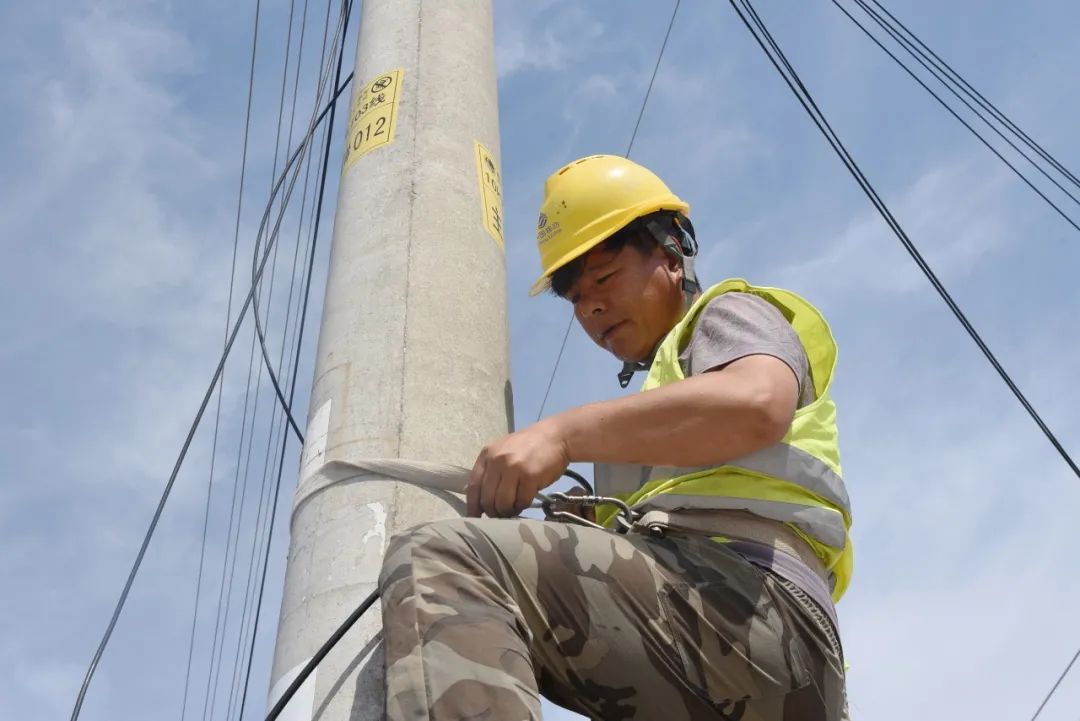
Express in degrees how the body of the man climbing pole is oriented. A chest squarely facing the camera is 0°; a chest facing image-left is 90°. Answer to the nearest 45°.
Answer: approximately 90°

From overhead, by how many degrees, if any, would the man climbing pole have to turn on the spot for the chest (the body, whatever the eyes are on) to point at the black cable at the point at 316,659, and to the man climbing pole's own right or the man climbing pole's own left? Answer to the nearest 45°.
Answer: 0° — they already face it
